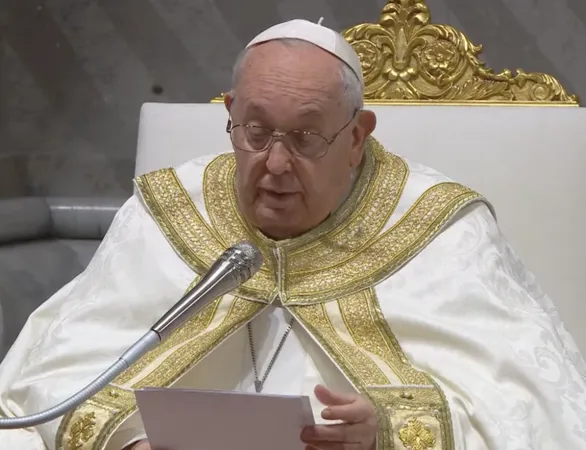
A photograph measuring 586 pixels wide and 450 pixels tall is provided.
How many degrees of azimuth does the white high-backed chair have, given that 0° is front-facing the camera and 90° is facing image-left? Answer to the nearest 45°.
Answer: approximately 0°

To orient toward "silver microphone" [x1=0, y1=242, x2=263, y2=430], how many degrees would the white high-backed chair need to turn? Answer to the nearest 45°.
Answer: approximately 45° to its right

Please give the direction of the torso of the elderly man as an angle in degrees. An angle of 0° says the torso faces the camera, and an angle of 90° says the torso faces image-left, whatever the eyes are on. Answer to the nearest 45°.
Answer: approximately 0°

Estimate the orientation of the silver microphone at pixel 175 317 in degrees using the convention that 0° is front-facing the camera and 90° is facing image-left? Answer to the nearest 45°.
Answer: approximately 270°
